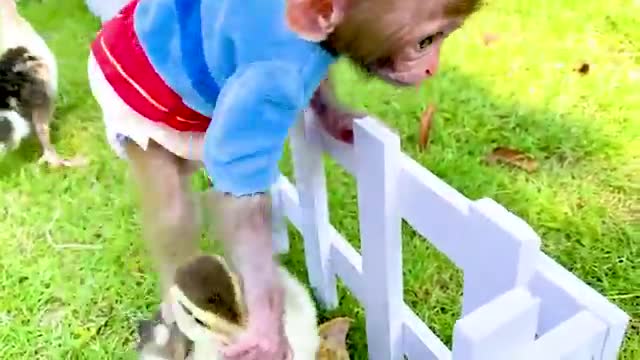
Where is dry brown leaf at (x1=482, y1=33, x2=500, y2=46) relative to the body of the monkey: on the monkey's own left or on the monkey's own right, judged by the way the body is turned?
on the monkey's own left

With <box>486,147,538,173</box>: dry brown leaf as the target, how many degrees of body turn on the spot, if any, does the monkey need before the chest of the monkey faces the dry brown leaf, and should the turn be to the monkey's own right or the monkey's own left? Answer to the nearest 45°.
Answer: approximately 45° to the monkey's own left

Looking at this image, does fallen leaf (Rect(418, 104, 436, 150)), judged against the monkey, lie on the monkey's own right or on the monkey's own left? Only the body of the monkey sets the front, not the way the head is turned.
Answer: on the monkey's own left

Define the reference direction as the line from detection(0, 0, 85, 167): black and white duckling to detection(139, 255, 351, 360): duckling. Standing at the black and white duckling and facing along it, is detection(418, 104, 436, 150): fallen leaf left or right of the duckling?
left

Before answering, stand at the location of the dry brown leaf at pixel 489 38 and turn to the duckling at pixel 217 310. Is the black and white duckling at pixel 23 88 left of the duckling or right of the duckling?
right

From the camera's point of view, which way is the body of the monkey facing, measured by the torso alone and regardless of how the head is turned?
to the viewer's right
